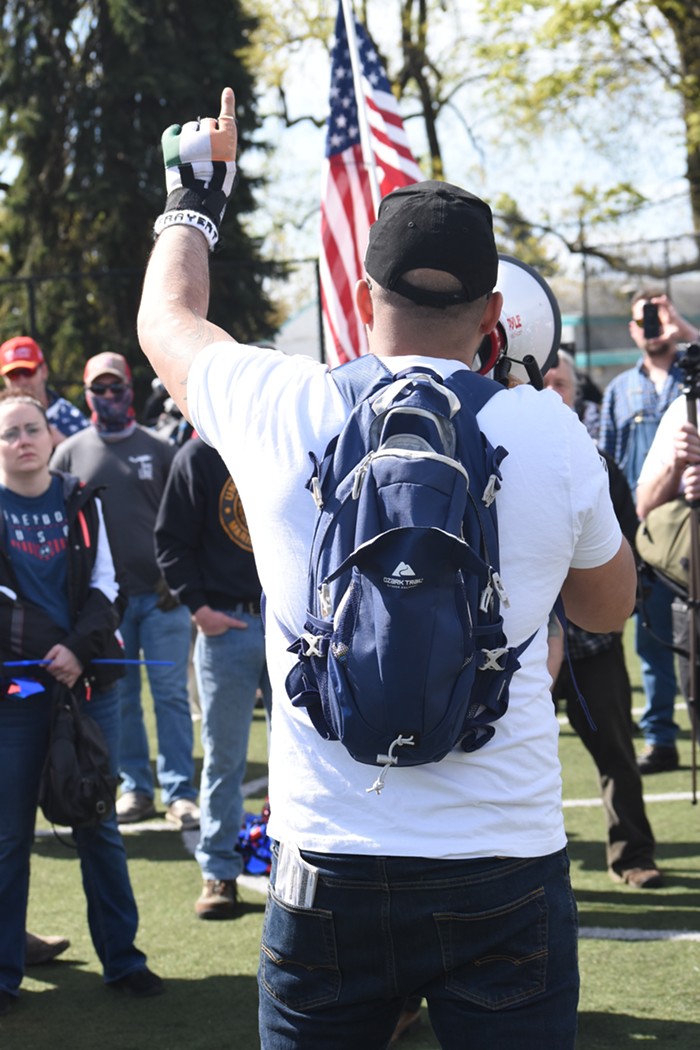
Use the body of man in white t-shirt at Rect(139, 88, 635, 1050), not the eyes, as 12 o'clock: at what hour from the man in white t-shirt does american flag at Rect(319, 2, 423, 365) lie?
The american flag is roughly at 12 o'clock from the man in white t-shirt.

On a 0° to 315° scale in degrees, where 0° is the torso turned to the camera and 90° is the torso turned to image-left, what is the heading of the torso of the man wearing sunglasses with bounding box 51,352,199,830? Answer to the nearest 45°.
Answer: approximately 0°

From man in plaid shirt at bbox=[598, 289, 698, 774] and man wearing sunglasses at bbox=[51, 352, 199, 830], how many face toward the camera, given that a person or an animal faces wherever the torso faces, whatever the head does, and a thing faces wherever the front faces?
2

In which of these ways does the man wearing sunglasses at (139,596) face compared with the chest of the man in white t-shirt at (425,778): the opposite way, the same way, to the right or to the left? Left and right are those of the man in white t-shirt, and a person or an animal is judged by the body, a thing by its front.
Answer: the opposite way

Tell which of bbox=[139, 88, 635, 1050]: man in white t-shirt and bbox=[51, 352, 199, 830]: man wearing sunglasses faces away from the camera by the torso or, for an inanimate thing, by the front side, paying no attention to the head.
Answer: the man in white t-shirt

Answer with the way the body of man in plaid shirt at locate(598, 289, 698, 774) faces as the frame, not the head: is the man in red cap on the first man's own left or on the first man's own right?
on the first man's own right

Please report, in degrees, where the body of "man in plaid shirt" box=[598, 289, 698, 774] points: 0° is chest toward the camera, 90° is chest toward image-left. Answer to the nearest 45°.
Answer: approximately 0°

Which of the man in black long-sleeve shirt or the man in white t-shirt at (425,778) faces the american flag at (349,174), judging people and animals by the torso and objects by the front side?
the man in white t-shirt

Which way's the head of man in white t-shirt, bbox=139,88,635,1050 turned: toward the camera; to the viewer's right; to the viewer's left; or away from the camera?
away from the camera

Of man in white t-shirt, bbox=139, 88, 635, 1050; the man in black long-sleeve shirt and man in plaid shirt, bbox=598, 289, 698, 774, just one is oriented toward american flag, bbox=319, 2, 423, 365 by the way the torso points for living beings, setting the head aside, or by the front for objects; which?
the man in white t-shirt

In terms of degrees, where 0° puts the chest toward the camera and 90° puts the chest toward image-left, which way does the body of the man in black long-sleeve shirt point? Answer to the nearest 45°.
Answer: approximately 315°

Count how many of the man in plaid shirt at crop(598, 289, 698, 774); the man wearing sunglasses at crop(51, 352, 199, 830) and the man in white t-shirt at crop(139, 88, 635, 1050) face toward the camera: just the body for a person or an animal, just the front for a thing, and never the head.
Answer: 2

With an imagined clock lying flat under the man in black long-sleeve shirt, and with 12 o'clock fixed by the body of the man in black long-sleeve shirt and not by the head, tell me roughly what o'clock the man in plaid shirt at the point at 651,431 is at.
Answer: The man in plaid shirt is roughly at 9 o'clock from the man in black long-sleeve shirt.

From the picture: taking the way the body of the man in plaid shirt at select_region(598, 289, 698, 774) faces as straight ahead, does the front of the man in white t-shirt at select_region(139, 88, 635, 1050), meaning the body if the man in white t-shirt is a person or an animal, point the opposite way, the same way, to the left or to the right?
the opposite way

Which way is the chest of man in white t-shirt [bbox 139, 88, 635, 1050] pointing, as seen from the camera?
away from the camera
